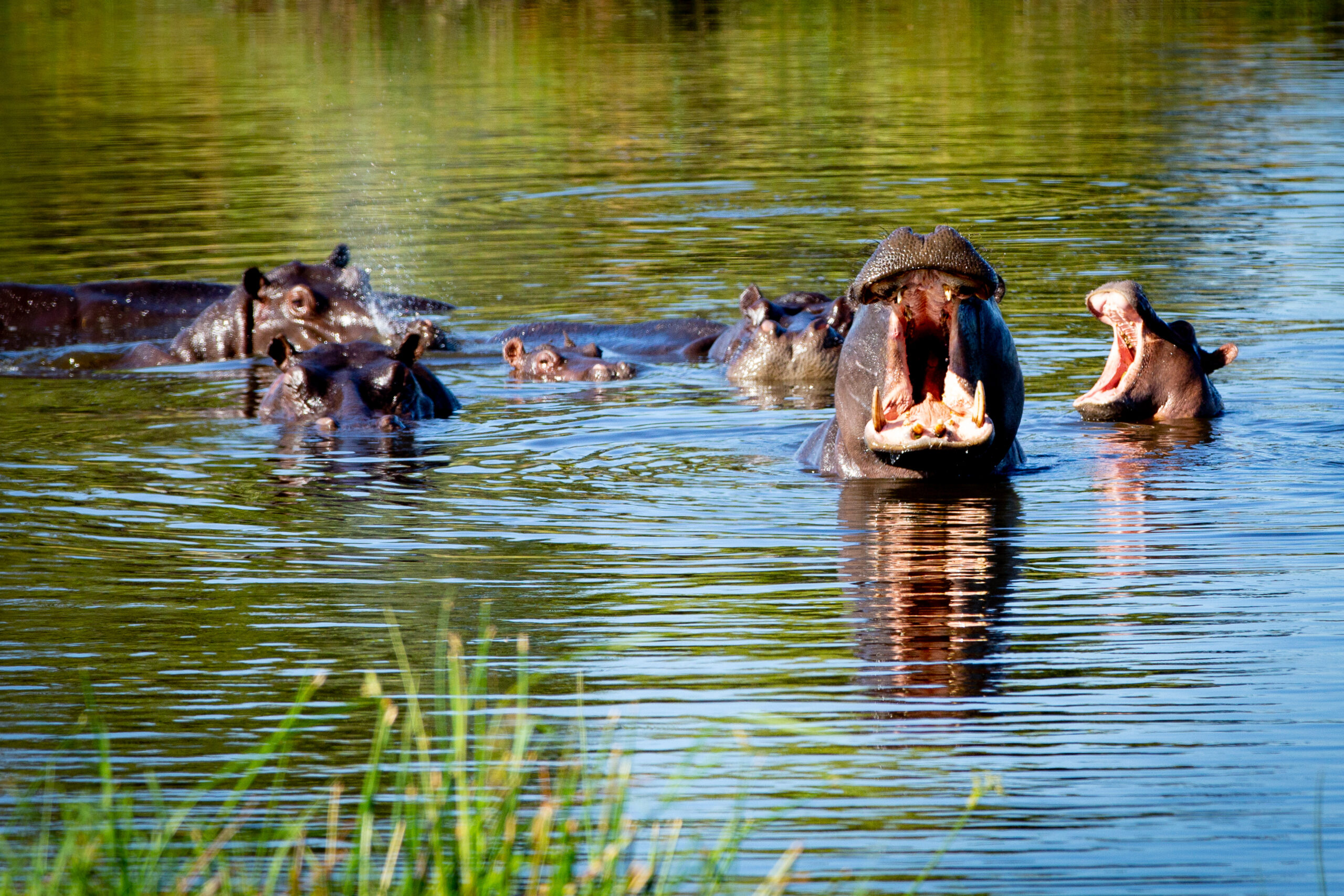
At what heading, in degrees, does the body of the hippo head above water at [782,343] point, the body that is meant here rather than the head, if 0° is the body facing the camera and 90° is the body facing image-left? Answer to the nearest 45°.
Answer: approximately 0°

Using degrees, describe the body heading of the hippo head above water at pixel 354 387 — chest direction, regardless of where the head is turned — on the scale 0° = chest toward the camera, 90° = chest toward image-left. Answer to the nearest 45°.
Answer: approximately 0°

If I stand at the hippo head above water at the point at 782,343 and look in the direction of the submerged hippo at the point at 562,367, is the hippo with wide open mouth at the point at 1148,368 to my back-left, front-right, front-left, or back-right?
back-left

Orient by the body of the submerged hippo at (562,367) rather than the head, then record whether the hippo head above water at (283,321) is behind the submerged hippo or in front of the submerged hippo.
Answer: behind

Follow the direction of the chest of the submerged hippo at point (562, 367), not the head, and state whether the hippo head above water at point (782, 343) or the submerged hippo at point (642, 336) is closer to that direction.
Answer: the hippo head above water
